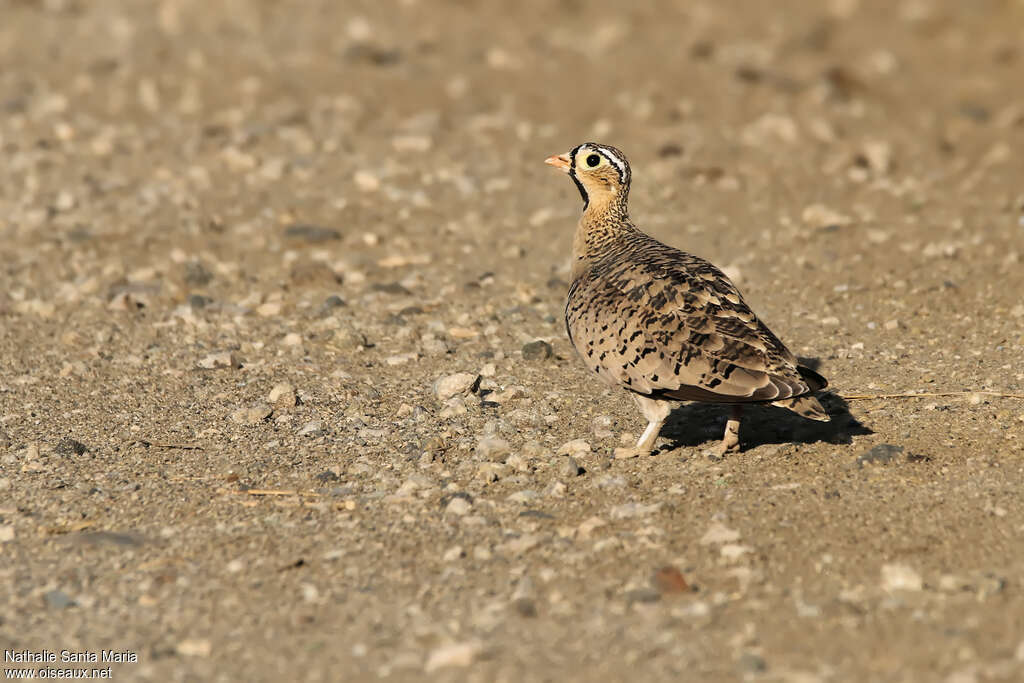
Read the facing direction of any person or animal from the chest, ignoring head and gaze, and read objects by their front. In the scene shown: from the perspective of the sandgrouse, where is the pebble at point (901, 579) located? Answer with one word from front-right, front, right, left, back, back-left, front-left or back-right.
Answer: back-left

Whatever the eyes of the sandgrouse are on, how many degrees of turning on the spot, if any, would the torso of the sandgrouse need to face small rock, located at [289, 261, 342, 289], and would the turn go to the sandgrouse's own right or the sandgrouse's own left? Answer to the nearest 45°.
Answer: approximately 45° to the sandgrouse's own right

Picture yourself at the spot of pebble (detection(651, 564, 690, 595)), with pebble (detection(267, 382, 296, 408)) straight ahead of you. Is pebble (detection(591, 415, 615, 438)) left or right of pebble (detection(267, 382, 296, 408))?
right

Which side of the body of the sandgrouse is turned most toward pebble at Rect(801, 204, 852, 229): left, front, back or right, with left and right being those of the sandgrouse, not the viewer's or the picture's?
right

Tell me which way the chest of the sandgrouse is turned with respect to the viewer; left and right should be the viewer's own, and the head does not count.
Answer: facing to the left of the viewer

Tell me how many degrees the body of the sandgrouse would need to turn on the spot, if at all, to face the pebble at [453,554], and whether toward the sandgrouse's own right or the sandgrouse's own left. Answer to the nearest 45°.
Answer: approximately 45° to the sandgrouse's own left

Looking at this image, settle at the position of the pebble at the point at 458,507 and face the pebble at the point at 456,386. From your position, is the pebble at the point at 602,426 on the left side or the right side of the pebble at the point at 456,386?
right
